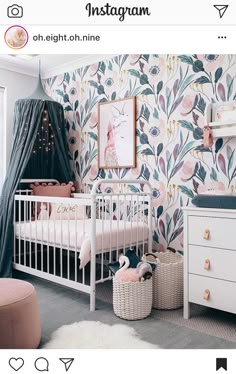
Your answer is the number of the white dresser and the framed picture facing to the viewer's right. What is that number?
0

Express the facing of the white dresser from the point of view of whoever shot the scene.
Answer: facing the viewer and to the left of the viewer

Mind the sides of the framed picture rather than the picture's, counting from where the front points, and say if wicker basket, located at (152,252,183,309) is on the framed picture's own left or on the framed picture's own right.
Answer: on the framed picture's own left

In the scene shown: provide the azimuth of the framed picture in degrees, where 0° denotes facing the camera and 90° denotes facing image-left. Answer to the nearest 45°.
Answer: approximately 45°

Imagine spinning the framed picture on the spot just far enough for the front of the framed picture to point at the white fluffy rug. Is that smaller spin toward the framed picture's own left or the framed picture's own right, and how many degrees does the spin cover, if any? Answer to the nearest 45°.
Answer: approximately 45° to the framed picture's own left

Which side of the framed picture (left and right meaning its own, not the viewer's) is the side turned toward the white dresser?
left

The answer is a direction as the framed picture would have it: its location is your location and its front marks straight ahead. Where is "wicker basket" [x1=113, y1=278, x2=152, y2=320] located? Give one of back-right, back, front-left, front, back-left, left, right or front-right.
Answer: front-left

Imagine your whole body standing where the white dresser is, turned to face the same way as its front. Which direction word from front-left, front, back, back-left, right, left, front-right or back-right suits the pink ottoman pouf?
front

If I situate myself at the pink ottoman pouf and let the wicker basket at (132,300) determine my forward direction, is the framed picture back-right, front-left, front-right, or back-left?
front-left
